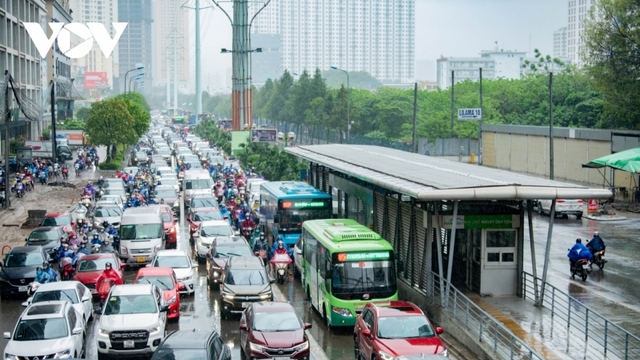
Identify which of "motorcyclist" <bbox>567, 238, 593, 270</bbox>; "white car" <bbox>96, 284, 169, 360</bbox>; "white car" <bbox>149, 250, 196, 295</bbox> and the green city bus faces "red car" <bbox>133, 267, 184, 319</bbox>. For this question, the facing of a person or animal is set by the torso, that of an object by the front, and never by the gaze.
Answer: "white car" <bbox>149, 250, 196, 295</bbox>

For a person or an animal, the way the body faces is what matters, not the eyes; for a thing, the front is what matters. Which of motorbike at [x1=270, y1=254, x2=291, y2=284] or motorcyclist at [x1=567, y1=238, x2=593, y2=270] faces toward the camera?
the motorbike

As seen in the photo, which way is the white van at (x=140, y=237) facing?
toward the camera

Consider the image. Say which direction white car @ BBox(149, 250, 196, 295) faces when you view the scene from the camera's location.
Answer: facing the viewer

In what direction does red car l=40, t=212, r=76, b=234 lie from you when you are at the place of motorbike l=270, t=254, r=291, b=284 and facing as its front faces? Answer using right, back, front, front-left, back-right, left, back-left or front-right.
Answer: back-right

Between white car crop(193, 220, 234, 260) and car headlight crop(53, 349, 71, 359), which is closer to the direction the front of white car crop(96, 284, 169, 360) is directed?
the car headlight

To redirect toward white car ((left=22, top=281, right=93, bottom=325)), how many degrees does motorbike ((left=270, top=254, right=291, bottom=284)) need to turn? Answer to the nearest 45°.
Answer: approximately 45° to its right

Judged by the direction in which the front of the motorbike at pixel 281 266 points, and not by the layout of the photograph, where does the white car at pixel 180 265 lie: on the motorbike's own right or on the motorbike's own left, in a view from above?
on the motorbike's own right

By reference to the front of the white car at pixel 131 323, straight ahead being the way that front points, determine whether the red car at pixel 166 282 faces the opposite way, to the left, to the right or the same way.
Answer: the same way

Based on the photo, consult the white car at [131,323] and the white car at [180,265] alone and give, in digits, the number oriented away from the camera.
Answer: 0

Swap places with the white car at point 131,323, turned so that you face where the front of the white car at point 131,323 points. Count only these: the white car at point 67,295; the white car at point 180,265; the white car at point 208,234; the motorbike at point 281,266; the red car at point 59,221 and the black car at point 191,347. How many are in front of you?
1

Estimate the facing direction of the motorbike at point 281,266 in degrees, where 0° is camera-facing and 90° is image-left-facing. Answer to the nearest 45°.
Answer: approximately 0°

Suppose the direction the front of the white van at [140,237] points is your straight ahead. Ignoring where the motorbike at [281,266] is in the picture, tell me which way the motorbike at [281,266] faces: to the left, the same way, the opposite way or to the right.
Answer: the same way
